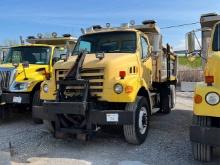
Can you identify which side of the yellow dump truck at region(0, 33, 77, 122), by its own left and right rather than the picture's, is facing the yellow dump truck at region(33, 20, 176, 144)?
left

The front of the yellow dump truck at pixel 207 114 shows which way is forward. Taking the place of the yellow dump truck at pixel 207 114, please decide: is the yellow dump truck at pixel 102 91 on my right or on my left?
on my right

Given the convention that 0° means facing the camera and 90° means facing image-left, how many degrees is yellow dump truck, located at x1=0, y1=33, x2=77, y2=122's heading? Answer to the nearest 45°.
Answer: approximately 45°

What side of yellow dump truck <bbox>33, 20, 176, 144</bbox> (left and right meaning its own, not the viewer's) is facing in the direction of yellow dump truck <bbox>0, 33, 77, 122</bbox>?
right

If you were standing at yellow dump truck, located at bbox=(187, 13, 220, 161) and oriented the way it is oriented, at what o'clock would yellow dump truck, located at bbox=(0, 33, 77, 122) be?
yellow dump truck, located at bbox=(0, 33, 77, 122) is roughly at 4 o'clock from yellow dump truck, located at bbox=(187, 13, 220, 161).

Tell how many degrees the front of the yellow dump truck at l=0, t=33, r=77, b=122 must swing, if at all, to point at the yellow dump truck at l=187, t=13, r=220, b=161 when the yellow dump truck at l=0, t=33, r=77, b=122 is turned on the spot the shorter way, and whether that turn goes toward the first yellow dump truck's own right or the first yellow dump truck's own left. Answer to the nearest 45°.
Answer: approximately 90° to the first yellow dump truck's own left

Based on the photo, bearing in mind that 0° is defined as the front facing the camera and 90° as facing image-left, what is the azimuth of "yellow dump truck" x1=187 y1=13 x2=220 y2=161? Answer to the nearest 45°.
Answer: approximately 0°

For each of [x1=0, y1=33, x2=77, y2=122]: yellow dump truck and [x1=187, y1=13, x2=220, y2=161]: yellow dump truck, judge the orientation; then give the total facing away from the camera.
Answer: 0

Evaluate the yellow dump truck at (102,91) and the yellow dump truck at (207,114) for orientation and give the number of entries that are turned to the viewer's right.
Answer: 0

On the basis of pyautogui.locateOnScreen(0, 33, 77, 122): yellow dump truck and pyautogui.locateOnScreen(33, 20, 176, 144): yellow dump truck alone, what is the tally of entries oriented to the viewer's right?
0

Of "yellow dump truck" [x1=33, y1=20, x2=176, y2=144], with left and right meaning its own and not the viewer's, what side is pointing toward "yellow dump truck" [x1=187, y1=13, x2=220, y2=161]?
left
